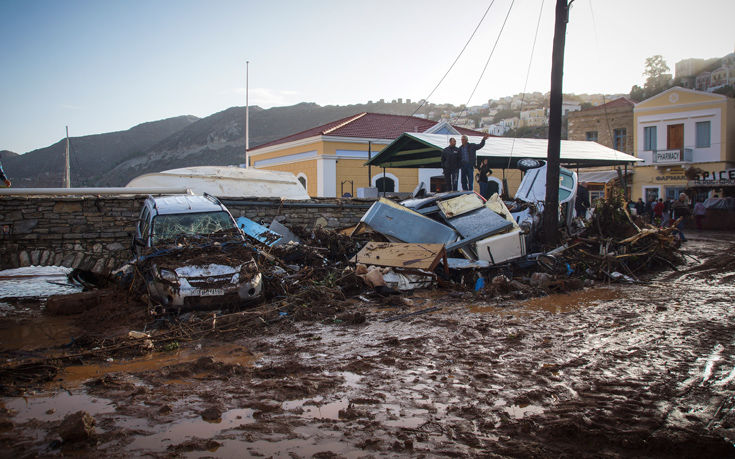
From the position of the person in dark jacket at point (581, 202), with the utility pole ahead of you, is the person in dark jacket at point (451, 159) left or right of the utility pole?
right

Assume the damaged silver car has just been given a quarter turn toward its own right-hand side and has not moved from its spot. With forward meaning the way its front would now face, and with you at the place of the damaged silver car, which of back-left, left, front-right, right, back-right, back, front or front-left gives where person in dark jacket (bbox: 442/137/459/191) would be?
back-right

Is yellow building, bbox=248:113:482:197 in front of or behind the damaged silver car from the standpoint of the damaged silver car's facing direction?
behind

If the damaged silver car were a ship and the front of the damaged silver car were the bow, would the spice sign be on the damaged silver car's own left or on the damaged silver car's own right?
on the damaged silver car's own left

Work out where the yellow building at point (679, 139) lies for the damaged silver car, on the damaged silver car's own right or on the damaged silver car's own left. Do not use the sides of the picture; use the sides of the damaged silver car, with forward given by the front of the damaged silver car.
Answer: on the damaged silver car's own left

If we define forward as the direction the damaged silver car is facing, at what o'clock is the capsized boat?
The capsized boat is roughly at 6 o'clock from the damaged silver car.

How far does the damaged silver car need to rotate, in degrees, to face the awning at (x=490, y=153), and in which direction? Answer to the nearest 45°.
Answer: approximately 135° to its left

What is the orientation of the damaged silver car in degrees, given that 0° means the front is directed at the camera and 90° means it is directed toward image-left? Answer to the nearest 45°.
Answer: approximately 0°

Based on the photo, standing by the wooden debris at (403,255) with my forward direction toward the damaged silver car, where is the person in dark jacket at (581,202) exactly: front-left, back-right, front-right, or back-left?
back-right

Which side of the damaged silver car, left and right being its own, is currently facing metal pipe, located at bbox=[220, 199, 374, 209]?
back
